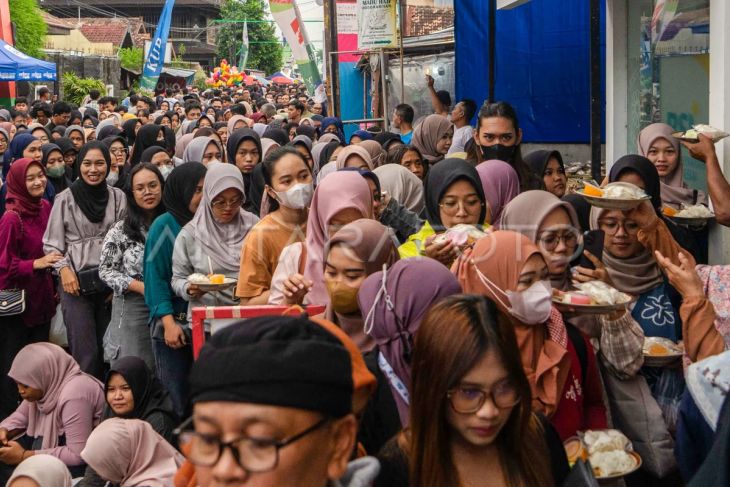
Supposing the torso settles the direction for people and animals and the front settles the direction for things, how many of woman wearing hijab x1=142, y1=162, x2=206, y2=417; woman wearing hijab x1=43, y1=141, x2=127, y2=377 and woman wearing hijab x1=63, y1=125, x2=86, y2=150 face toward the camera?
2

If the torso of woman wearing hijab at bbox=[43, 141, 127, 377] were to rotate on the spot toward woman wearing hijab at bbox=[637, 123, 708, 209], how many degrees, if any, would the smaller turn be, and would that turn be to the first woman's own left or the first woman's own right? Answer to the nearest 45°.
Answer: approximately 45° to the first woman's own left

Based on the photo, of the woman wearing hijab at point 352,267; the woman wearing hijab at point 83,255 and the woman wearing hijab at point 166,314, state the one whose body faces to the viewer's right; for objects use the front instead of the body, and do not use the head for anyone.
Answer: the woman wearing hijab at point 166,314

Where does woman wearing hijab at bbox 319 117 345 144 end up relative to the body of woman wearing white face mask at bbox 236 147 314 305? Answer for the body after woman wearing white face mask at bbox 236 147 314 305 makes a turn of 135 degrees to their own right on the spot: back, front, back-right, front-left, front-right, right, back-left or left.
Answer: right

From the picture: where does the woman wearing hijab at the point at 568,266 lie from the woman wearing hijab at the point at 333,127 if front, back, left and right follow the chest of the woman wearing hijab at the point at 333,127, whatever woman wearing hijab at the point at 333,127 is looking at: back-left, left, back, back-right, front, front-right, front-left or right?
front-left

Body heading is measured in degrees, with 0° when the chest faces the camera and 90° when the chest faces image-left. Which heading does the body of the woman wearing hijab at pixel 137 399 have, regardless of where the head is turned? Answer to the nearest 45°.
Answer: approximately 45°

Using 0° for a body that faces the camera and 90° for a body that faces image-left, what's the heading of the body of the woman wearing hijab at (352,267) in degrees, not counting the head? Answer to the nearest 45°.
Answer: approximately 45°

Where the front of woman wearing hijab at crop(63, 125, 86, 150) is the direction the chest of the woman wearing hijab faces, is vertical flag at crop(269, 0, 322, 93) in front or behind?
behind

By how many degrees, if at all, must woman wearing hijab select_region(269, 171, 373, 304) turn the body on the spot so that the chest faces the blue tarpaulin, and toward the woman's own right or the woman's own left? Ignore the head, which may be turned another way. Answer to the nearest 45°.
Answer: approximately 135° to the woman's own left

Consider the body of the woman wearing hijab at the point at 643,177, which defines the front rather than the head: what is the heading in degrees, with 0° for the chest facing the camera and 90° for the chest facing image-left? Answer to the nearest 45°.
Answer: approximately 45°

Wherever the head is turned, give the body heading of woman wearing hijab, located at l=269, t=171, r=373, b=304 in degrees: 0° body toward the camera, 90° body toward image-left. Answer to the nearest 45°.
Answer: approximately 315°

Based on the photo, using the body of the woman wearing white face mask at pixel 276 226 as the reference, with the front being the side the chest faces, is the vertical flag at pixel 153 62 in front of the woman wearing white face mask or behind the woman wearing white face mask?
behind
